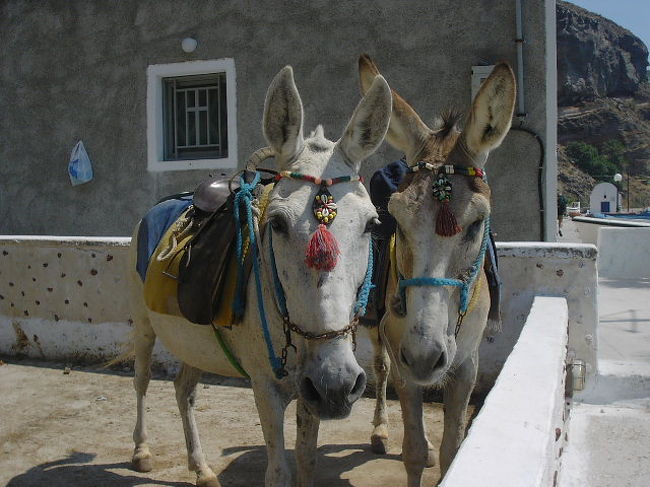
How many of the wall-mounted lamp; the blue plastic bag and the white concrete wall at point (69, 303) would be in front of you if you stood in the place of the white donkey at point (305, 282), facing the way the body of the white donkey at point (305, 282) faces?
0

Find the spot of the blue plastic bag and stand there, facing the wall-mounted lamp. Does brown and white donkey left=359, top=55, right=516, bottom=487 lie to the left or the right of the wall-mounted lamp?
right

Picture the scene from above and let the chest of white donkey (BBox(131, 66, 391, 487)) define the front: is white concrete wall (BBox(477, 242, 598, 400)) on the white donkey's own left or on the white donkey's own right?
on the white donkey's own left

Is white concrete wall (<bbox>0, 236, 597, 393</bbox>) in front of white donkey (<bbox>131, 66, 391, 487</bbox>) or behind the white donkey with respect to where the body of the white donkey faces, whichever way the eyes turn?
behind

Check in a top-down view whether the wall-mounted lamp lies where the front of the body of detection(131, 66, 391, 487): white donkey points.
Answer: no

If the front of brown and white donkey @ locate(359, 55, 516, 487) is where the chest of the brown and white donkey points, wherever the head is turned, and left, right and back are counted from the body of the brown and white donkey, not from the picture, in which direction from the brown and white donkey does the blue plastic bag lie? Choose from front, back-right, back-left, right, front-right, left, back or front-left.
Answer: back-right

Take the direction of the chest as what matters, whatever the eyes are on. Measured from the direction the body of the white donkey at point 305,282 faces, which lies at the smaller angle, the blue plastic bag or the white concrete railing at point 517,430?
the white concrete railing

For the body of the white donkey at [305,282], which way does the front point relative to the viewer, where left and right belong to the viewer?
facing the viewer and to the right of the viewer

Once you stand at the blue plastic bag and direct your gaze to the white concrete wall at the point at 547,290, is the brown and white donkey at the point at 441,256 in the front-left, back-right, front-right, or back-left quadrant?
front-right

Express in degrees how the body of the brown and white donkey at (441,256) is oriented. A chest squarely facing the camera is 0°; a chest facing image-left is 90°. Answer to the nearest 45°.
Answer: approximately 0°

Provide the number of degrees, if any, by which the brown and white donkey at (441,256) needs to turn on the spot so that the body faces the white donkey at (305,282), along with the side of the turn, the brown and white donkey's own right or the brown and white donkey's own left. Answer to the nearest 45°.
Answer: approximately 45° to the brown and white donkey's own right

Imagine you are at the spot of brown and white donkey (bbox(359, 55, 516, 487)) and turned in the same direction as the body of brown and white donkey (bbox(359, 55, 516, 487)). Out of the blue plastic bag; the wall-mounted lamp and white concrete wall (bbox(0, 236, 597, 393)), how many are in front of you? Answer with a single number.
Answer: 0

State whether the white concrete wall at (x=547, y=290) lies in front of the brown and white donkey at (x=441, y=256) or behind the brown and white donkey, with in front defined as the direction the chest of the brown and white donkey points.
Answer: behind

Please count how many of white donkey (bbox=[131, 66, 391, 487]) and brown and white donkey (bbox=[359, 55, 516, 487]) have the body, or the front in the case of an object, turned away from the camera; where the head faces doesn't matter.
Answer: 0
